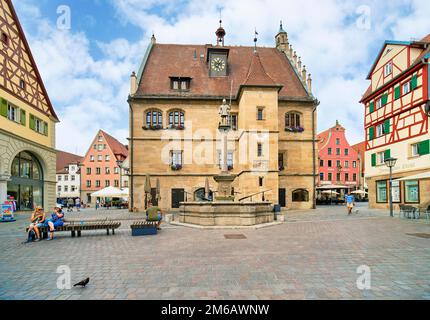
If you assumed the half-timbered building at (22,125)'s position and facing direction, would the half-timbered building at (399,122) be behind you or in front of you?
in front

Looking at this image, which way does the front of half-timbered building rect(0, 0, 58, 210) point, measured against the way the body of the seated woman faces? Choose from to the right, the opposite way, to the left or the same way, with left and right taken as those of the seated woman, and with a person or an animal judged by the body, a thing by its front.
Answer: to the left

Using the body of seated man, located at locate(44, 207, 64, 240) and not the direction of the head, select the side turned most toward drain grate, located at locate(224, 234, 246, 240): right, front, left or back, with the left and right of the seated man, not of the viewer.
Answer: left

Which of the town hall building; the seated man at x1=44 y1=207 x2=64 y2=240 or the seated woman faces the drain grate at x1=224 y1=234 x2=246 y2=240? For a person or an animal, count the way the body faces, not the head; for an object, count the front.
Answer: the town hall building

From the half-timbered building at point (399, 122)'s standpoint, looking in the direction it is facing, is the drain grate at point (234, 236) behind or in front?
in front

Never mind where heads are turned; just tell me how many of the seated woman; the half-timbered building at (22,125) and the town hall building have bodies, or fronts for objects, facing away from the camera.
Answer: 0

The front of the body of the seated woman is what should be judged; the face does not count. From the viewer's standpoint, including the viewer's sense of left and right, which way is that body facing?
facing the viewer and to the left of the viewer

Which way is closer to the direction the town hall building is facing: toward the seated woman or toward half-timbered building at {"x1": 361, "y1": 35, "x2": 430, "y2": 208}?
the seated woman

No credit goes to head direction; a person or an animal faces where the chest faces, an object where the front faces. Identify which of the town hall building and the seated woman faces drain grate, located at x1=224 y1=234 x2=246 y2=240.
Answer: the town hall building

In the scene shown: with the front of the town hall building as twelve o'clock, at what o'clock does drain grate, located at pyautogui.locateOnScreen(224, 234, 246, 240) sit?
The drain grate is roughly at 12 o'clock from the town hall building.

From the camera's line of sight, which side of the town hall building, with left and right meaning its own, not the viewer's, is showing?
front

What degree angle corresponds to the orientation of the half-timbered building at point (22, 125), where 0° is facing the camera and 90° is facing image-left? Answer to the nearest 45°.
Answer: approximately 315°

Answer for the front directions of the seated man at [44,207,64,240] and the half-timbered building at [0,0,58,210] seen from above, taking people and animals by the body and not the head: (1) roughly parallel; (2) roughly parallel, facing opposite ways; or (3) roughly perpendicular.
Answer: roughly perpendicular

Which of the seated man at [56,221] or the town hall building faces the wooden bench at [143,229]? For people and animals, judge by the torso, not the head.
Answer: the town hall building

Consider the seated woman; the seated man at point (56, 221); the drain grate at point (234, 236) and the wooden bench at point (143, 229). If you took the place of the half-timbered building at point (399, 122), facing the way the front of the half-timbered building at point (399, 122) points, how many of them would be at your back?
0

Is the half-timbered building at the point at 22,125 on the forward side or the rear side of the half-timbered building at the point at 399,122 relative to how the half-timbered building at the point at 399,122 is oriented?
on the forward side

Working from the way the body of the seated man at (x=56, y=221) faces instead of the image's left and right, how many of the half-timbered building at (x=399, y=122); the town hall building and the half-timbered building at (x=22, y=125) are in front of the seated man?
0
